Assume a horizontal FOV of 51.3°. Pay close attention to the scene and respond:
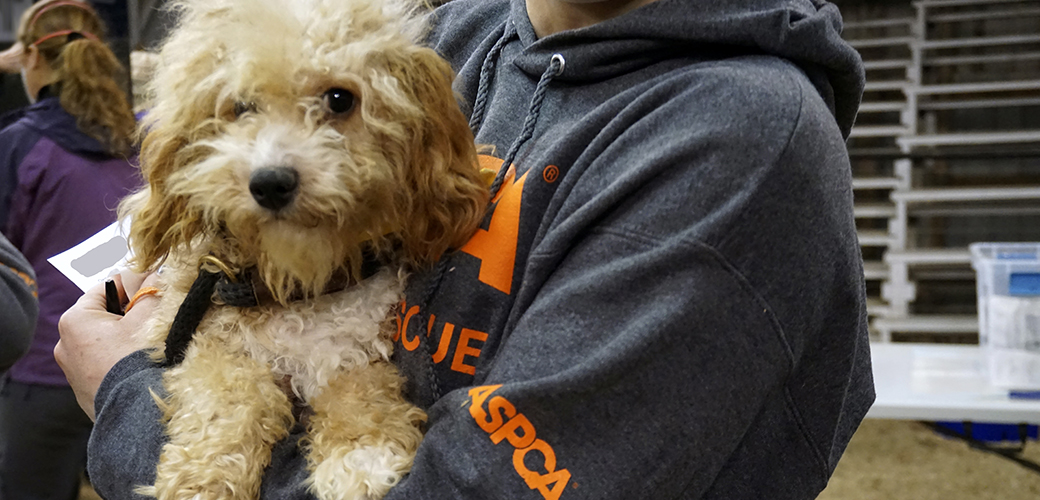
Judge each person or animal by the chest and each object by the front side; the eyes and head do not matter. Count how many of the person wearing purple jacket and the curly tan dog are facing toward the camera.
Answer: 1

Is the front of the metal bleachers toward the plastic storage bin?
yes

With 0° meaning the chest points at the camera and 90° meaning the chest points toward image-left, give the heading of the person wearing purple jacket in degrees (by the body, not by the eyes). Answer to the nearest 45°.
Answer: approximately 135°

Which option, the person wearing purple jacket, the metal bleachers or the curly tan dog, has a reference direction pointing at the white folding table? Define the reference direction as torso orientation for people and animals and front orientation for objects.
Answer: the metal bleachers

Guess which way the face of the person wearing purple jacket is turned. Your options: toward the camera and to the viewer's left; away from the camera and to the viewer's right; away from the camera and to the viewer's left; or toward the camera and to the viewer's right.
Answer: away from the camera and to the viewer's left

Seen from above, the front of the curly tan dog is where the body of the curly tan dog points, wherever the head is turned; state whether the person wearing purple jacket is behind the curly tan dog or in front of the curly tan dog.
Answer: behind

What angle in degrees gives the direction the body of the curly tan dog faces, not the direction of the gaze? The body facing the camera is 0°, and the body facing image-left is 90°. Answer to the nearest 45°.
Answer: approximately 0°

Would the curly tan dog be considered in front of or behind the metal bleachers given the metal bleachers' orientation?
in front
